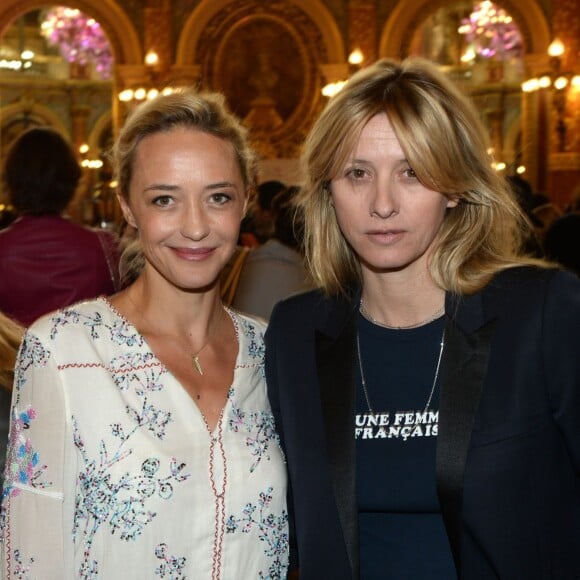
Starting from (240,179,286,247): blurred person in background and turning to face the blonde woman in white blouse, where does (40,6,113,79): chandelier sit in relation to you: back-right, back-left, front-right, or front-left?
back-right

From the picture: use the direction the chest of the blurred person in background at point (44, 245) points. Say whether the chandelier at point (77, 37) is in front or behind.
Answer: in front

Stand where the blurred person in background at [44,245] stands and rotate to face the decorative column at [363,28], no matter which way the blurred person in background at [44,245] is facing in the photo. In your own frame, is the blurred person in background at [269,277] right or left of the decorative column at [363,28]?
right

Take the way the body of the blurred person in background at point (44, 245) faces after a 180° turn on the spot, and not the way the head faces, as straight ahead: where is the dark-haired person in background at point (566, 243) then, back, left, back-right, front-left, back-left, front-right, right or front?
left

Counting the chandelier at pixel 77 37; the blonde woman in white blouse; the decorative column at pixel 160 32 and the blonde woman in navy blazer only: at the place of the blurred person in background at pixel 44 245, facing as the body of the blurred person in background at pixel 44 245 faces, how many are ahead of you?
2

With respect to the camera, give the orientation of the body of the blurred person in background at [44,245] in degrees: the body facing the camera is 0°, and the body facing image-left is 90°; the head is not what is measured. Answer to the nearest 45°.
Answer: approximately 180°

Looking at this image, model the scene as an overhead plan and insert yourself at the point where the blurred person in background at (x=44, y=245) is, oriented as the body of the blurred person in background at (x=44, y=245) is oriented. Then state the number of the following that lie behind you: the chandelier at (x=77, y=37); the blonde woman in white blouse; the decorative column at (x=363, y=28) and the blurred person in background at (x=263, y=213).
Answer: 1

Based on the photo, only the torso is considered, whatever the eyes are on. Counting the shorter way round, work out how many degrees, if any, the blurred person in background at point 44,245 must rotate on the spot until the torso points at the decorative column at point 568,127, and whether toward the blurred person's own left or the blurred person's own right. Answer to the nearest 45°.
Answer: approximately 45° to the blurred person's own right

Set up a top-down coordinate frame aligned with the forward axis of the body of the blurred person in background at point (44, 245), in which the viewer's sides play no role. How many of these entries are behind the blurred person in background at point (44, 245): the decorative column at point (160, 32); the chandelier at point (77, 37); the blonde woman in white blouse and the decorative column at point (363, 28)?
1

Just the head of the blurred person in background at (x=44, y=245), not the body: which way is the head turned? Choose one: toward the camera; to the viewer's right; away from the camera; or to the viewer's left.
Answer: away from the camera

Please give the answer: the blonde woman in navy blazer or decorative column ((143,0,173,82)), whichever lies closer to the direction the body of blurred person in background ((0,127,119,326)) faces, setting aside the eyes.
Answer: the decorative column

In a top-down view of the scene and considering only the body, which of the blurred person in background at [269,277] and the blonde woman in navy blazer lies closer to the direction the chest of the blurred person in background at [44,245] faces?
the blurred person in background

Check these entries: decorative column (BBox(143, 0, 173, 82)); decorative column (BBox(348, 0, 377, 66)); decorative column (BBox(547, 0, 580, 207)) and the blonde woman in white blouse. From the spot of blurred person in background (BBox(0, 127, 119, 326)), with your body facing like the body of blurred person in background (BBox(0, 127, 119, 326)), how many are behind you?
1

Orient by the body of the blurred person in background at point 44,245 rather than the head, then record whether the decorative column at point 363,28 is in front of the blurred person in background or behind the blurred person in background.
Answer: in front

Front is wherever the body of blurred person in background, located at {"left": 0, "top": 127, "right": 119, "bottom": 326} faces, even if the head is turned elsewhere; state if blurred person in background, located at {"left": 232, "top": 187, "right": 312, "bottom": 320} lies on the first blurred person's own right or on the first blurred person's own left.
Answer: on the first blurred person's own right

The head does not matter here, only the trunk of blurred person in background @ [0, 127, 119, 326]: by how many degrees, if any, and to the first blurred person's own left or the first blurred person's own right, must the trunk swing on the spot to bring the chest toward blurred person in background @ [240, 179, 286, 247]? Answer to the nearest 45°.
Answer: approximately 45° to the first blurred person's own right

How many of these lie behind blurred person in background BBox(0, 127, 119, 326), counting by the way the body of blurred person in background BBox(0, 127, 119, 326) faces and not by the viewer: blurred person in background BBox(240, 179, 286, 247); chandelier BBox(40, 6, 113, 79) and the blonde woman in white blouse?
1

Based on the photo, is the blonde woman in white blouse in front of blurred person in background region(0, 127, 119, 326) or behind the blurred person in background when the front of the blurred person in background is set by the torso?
behind
